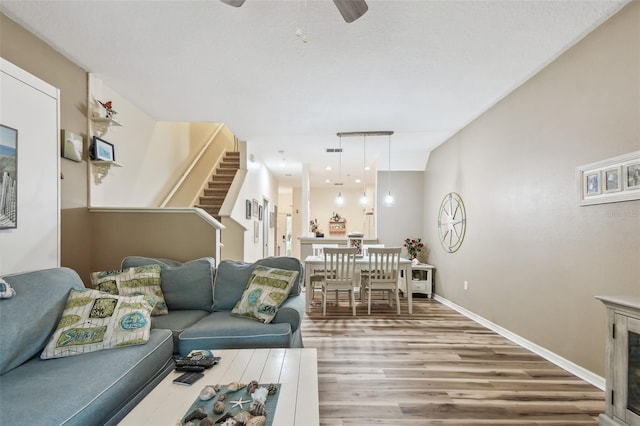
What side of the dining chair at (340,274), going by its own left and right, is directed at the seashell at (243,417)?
back

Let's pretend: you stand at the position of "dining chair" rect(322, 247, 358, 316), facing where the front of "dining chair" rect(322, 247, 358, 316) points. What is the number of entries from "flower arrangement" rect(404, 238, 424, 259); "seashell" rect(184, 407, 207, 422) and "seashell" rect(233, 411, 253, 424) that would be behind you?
2

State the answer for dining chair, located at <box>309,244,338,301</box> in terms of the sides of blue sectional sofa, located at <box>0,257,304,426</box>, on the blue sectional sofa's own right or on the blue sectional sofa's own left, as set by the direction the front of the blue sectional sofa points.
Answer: on the blue sectional sofa's own left

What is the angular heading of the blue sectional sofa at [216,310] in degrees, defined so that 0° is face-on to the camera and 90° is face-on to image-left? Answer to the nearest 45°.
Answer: approximately 0°

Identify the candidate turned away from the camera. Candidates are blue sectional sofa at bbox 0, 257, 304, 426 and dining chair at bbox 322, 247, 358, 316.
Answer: the dining chair

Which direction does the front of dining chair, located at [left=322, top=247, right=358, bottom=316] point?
away from the camera

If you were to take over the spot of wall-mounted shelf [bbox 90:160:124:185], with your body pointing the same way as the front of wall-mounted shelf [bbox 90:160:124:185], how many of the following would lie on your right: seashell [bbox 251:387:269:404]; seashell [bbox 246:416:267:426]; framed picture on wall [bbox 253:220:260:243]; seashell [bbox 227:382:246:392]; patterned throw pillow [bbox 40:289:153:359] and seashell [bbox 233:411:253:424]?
5

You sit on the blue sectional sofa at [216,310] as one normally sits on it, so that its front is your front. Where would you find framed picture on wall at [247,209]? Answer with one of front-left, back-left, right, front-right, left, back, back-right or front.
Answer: back

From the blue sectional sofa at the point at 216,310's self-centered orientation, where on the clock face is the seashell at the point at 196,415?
The seashell is roughly at 12 o'clock from the blue sectional sofa.

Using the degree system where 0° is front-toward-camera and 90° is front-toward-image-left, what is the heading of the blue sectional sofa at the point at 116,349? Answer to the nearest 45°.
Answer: approximately 315°

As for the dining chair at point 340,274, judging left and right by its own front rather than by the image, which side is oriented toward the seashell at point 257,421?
back

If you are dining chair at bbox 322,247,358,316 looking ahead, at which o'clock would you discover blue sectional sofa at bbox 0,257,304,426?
The blue sectional sofa is roughly at 7 o'clock from the dining chair.

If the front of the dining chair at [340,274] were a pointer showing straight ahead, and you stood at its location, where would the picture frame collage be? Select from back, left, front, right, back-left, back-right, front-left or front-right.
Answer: back-right
